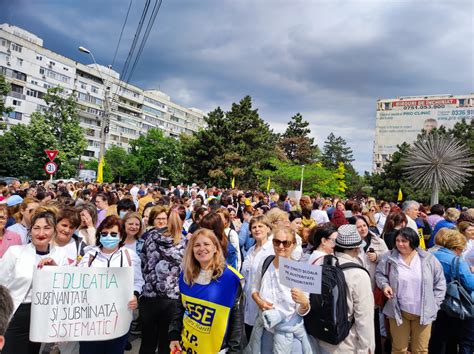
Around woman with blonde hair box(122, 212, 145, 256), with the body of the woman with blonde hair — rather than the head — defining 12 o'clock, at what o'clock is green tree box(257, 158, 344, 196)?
The green tree is roughly at 7 o'clock from the woman with blonde hair.

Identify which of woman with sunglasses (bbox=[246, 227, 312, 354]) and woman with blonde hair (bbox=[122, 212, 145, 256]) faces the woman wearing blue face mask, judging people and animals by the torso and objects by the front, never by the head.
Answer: the woman with blonde hair

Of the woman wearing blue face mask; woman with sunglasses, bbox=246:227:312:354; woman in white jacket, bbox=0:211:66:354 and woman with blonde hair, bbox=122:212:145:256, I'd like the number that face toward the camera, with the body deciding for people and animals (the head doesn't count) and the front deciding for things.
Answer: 4

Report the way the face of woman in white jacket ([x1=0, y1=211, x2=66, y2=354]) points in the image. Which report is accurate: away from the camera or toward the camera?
toward the camera

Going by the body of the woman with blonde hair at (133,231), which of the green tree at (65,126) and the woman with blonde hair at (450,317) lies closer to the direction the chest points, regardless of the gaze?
the woman with blonde hair

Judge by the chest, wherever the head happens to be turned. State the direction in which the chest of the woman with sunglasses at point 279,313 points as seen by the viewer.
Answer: toward the camera

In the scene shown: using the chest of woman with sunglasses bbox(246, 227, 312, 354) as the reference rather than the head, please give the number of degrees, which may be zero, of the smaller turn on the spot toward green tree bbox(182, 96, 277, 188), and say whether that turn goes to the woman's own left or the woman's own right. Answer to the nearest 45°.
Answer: approximately 180°

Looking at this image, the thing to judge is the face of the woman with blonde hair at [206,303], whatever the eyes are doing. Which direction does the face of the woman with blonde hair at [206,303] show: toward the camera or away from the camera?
toward the camera

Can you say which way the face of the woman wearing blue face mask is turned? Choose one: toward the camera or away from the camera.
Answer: toward the camera

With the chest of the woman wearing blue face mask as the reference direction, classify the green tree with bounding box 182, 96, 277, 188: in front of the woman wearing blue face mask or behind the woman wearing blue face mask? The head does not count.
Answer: behind

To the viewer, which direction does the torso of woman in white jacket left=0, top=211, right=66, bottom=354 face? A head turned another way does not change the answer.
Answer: toward the camera

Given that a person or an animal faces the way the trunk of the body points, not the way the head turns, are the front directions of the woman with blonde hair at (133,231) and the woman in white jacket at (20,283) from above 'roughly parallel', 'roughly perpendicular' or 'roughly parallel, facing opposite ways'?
roughly parallel

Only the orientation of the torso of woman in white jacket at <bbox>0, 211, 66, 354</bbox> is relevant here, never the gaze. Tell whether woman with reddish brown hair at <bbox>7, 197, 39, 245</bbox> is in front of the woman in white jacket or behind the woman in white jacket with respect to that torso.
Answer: behind

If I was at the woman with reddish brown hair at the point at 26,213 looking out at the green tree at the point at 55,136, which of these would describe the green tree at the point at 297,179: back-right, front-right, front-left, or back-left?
front-right

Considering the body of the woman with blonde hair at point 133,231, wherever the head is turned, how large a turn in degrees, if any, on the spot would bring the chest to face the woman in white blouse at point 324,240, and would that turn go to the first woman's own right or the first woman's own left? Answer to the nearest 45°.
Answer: approximately 45° to the first woman's own left

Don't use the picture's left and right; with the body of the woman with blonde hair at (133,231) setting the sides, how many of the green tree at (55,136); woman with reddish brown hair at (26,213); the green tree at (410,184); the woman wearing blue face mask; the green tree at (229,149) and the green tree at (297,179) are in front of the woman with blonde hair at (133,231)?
1

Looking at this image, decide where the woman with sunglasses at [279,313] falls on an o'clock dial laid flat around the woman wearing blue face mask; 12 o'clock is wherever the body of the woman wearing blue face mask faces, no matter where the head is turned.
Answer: The woman with sunglasses is roughly at 10 o'clock from the woman wearing blue face mask.
